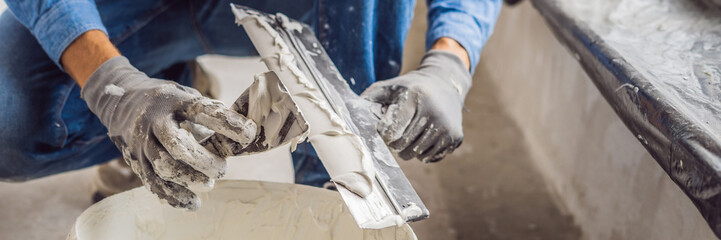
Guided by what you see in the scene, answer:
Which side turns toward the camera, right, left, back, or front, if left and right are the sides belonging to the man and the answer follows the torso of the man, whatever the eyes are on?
front
